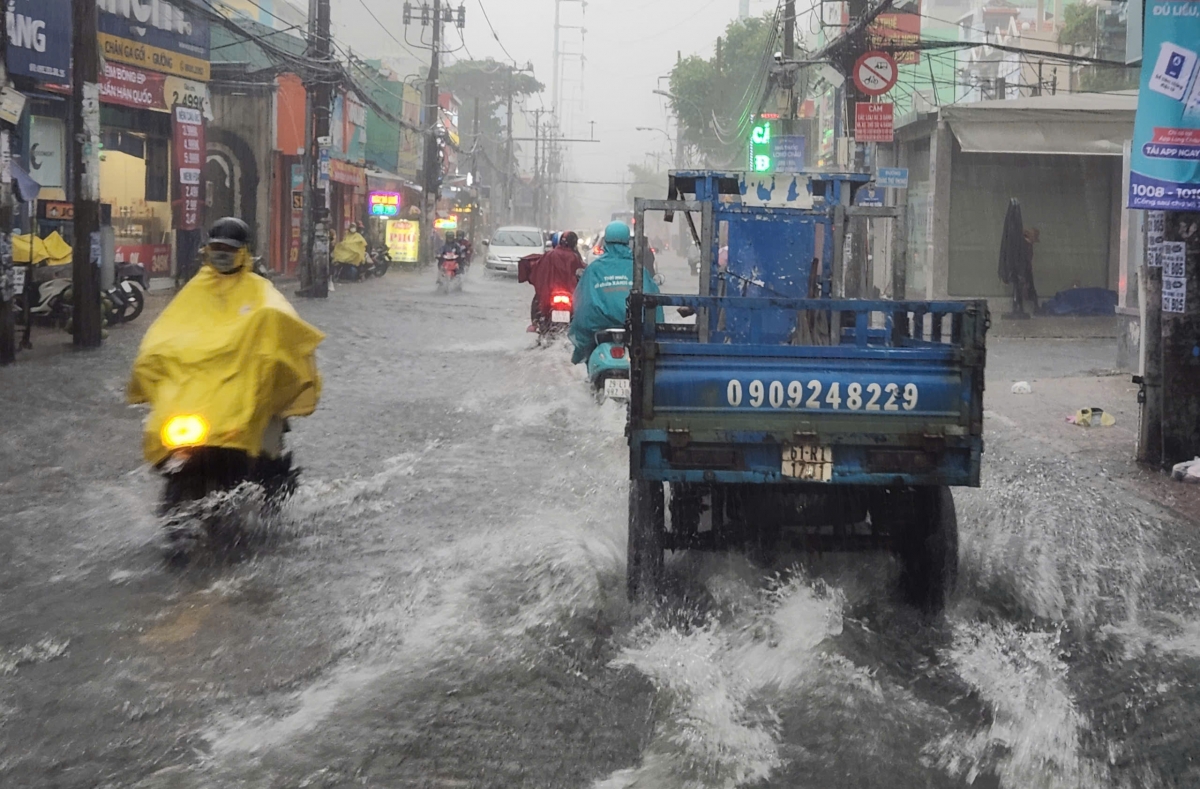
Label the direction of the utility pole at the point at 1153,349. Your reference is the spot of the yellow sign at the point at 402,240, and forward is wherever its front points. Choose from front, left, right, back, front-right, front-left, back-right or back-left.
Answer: front

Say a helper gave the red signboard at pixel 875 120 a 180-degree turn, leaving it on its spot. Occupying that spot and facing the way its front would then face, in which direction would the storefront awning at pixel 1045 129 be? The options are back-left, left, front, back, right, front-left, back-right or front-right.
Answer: right

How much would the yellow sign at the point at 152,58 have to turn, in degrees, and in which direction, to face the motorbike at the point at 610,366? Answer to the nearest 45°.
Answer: approximately 45° to its right

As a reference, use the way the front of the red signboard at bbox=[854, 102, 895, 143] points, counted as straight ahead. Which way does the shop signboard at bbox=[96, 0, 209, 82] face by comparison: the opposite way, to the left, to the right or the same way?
to the left

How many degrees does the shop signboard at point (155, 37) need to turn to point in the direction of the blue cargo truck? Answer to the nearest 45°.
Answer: approximately 45° to its right

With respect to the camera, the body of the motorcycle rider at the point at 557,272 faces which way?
away from the camera

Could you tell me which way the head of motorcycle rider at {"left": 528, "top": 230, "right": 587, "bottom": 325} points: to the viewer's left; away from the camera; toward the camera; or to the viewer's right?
away from the camera

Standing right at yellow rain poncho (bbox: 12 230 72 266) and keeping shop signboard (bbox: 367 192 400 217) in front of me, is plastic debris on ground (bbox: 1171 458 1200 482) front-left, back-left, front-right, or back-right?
back-right

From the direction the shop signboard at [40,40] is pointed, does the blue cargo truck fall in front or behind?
in front

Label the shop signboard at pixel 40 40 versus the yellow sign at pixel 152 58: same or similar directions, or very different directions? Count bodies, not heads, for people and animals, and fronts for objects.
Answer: same or similar directions

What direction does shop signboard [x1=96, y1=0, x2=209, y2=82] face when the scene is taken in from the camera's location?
facing the viewer and to the right of the viewer

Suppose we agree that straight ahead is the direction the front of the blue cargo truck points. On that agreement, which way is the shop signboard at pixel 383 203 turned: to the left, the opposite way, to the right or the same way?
the opposite way

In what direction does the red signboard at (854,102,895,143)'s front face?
toward the camera

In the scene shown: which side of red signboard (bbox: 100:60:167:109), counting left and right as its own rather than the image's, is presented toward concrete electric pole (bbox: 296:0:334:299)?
left

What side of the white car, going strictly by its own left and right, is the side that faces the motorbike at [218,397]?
front

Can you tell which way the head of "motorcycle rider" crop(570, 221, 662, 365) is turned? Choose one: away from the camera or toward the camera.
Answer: away from the camera

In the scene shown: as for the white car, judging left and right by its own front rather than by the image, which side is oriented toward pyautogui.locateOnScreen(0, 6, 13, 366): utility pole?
front

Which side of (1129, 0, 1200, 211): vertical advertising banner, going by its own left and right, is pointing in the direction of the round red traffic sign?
back

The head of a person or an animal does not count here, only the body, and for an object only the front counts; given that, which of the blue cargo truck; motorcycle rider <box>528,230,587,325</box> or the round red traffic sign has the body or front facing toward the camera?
the round red traffic sign

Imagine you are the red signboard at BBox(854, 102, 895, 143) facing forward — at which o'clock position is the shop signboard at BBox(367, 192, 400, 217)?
The shop signboard is roughly at 5 o'clock from the red signboard.

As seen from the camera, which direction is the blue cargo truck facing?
away from the camera
